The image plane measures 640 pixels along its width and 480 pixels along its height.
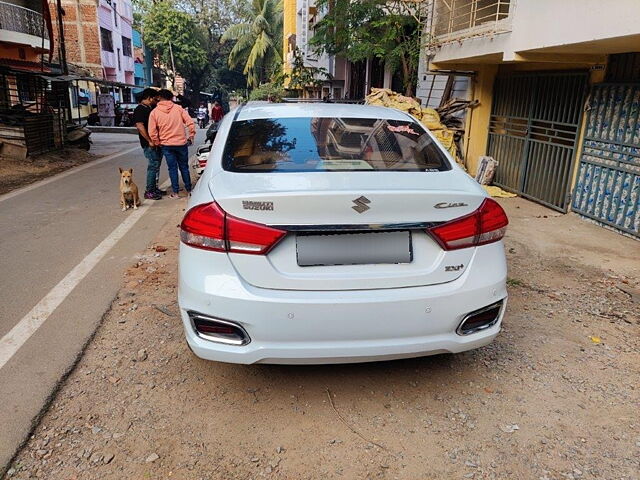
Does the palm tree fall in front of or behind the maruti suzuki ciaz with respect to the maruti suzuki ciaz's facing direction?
in front

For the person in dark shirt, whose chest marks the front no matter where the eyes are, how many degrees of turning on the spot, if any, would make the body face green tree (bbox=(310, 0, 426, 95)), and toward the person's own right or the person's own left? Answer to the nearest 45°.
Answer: approximately 45° to the person's own left

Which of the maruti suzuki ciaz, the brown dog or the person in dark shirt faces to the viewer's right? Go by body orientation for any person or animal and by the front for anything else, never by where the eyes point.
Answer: the person in dark shirt

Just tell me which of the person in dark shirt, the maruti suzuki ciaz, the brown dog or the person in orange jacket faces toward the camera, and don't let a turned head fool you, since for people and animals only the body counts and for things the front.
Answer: the brown dog

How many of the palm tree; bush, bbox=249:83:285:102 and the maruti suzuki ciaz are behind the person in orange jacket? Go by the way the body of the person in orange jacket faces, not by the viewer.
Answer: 1

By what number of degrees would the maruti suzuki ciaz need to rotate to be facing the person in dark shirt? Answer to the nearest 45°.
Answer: approximately 45° to its left

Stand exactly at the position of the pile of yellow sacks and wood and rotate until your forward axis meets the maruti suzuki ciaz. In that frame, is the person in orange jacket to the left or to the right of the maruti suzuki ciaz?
right

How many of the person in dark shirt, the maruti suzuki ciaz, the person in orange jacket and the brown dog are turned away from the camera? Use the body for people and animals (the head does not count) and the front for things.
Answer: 2

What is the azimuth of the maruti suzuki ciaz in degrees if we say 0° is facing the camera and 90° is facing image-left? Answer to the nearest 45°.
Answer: approximately 180°

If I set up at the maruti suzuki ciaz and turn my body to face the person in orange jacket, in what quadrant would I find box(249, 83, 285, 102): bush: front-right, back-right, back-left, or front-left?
front-right

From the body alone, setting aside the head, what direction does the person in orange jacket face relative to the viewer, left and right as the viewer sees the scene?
facing away from the viewer

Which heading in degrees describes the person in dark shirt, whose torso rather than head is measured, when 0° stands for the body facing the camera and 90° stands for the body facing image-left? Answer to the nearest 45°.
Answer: approximately 270°

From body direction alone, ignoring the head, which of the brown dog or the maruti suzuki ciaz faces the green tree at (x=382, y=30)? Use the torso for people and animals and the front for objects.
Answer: the maruti suzuki ciaz

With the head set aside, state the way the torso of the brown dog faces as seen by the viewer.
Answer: toward the camera
